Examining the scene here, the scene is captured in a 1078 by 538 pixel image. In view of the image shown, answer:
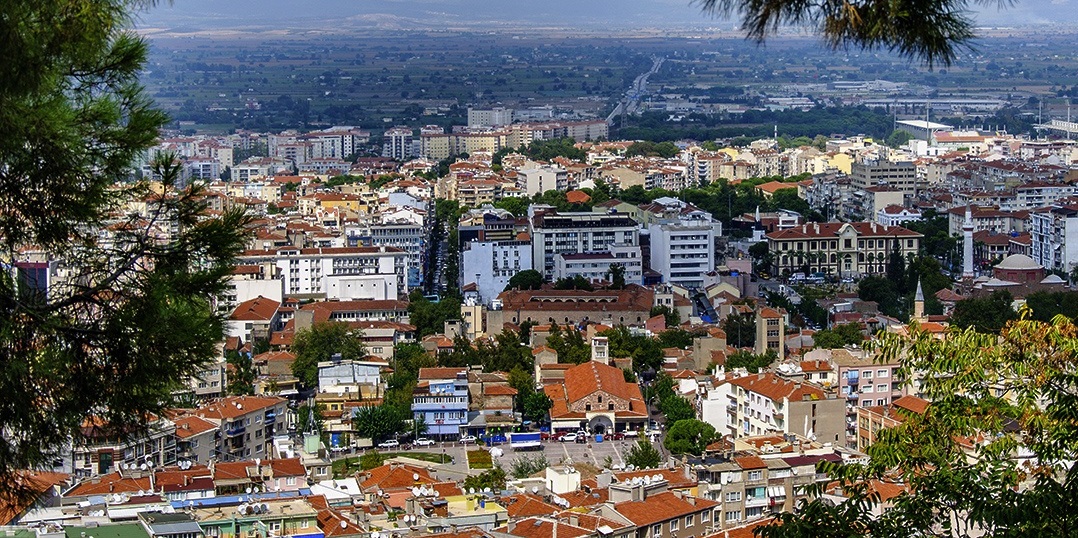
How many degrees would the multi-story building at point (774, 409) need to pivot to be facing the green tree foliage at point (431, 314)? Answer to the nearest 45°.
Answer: approximately 90° to its right

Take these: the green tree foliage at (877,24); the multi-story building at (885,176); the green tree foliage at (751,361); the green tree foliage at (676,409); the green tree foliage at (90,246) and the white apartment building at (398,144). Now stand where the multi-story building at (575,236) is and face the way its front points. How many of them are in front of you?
4

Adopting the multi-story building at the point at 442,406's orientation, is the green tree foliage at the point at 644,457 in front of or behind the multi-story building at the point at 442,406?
in front

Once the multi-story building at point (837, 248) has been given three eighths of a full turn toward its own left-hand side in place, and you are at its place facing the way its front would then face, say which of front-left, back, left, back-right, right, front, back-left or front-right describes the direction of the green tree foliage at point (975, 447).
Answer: back-right

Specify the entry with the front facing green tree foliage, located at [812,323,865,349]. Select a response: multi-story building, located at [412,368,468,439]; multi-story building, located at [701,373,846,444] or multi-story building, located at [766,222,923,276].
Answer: multi-story building, located at [766,222,923,276]

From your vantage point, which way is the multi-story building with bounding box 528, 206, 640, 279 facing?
toward the camera

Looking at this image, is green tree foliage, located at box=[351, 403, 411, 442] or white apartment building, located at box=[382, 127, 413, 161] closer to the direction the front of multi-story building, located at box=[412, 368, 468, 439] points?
the green tree foliage

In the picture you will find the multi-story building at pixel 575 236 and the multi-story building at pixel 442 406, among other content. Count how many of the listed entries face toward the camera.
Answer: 2

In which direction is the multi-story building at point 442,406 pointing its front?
toward the camera

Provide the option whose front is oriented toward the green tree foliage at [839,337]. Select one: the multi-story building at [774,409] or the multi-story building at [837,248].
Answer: the multi-story building at [837,248]

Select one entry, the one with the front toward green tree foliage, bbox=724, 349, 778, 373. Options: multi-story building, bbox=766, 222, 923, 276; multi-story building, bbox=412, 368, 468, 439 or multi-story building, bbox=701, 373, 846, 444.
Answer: multi-story building, bbox=766, 222, 923, 276

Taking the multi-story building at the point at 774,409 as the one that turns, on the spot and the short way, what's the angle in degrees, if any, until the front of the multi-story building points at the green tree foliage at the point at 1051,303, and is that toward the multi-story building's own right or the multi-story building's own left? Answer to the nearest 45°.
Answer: approximately 180°

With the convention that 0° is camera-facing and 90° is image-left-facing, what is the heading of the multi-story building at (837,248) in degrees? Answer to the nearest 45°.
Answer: approximately 0°

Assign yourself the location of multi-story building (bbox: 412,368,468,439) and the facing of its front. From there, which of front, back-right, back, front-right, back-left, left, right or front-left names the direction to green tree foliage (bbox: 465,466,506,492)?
front
